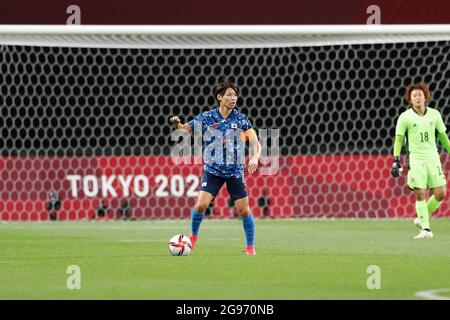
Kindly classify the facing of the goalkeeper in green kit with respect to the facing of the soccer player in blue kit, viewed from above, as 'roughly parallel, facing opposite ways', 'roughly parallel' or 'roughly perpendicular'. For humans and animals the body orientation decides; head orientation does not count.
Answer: roughly parallel

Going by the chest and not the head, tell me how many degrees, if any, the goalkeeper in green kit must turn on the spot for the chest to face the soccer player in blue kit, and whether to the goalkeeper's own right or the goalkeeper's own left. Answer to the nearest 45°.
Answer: approximately 45° to the goalkeeper's own right

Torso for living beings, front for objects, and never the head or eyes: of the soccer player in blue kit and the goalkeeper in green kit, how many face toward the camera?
2

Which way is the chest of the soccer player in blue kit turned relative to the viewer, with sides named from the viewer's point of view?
facing the viewer

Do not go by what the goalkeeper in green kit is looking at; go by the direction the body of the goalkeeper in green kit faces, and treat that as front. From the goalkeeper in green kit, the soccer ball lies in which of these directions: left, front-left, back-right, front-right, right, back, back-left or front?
front-right

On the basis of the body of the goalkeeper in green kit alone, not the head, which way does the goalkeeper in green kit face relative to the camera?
toward the camera

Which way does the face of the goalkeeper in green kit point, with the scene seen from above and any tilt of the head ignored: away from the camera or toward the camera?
toward the camera
